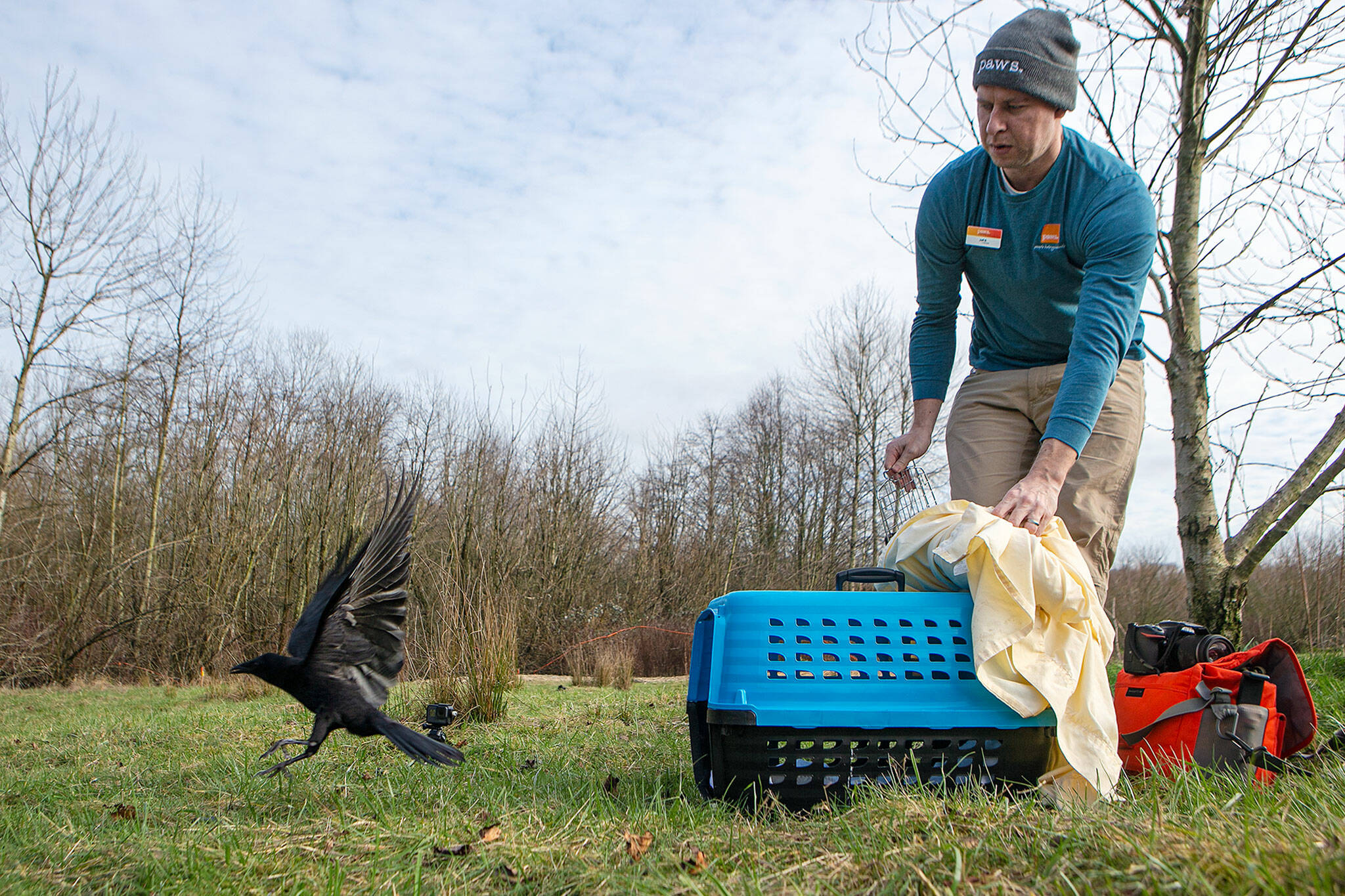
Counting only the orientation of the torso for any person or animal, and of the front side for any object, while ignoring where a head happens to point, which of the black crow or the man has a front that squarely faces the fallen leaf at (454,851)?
the man

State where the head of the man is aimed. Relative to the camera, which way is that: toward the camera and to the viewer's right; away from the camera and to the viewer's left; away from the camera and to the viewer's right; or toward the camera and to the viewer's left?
toward the camera and to the viewer's left

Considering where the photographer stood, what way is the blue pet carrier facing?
facing to the left of the viewer

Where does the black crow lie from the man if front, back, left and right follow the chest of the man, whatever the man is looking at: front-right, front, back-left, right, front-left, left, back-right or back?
front-right

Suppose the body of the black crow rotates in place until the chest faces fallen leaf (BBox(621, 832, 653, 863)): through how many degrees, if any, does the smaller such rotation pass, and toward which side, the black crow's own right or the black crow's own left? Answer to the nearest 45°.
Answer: approximately 90° to the black crow's own left

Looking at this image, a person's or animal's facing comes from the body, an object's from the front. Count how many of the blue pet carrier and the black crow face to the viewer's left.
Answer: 2

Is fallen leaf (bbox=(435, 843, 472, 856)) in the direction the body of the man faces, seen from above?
yes

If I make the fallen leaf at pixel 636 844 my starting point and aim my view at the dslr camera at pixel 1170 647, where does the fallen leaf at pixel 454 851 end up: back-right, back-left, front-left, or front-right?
back-left

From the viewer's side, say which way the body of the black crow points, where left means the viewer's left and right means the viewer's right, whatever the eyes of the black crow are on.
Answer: facing to the left of the viewer

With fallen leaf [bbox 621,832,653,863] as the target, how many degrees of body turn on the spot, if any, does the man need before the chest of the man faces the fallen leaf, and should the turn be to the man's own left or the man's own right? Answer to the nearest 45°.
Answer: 0° — they already face it

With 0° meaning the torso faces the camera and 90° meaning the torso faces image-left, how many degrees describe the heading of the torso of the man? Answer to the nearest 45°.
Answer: approximately 45°
